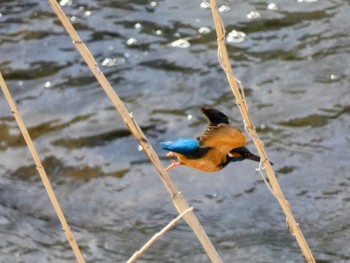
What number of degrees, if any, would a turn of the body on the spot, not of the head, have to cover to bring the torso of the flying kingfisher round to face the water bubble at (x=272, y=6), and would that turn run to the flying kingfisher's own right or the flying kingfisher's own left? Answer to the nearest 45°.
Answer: approximately 90° to the flying kingfisher's own left

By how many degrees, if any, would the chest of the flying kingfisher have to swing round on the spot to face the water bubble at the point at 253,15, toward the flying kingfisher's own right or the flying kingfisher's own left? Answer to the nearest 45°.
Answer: approximately 90° to the flying kingfisher's own left

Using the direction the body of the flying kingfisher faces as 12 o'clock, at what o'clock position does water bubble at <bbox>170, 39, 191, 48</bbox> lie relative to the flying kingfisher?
The water bubble is roughly at 9 o'clock from the flying kingfisher.

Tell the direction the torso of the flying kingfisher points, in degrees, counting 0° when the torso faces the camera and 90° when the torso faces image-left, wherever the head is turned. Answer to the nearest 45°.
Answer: approximately 270°

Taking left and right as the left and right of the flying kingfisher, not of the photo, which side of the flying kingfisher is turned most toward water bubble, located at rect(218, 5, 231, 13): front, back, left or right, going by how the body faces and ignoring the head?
left

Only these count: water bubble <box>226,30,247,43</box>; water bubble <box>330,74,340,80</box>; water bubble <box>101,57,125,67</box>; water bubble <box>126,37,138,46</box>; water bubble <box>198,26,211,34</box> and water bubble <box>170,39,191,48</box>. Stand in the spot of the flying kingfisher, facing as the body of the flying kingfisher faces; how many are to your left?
6

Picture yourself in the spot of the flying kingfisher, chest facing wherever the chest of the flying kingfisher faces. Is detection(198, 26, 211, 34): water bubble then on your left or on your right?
on your left
